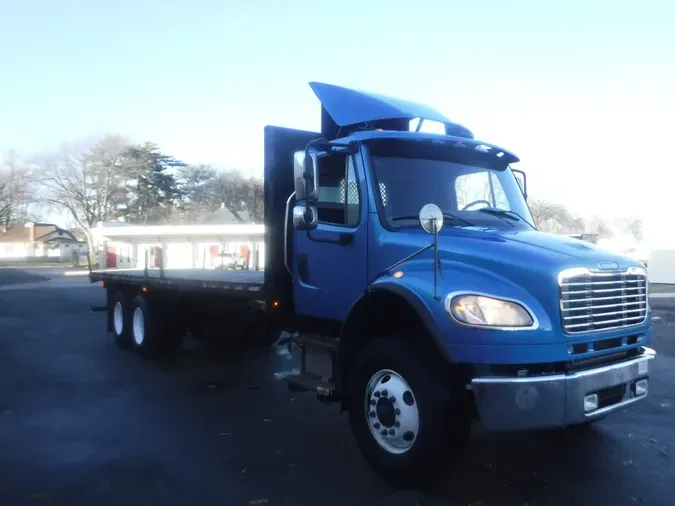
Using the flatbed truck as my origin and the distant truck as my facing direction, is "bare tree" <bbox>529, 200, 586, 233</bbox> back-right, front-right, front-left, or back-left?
front-right

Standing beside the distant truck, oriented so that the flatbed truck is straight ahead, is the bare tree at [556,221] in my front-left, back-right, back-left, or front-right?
back-left

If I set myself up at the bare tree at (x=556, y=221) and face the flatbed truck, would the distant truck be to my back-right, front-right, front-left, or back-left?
front-right

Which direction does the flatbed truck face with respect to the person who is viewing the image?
facing the viewer and to the right of the viewer

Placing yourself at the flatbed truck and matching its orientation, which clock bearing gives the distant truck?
The distant truck is roughly at 7 o'clock from the flatbed truck.

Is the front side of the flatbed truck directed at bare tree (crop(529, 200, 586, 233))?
no

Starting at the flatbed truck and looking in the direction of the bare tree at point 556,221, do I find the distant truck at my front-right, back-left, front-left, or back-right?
front-left
